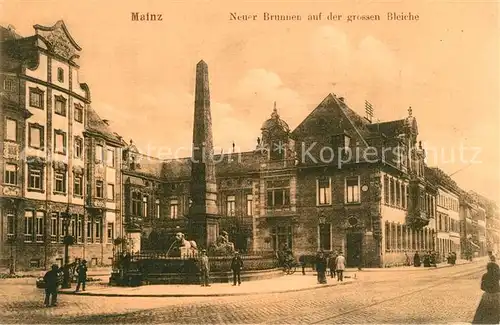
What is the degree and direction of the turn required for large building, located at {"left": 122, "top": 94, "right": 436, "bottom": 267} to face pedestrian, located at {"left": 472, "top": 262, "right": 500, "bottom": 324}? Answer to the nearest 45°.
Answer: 0° — it already faces them

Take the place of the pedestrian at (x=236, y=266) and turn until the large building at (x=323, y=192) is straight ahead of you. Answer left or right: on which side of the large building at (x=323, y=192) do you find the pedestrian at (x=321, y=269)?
right

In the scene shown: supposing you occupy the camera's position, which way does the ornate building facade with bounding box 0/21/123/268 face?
facing the viewer and to the right of the viewer

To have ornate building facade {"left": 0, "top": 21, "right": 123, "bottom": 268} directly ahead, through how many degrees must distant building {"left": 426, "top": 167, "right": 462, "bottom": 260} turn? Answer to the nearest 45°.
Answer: approximately 90° to its right

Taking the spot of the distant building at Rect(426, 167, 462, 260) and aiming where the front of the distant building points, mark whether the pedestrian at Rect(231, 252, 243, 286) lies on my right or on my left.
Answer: on my right

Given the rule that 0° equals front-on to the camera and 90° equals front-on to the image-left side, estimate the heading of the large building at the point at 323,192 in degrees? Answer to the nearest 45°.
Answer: approximately 0°
